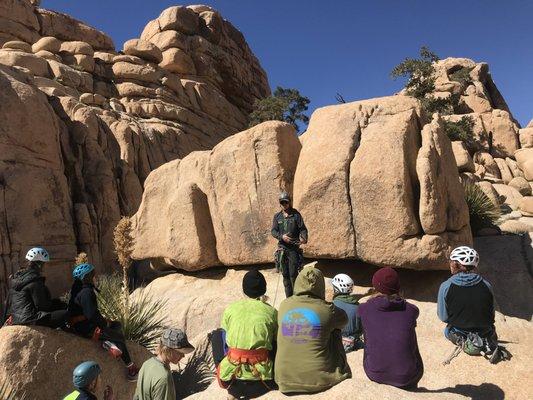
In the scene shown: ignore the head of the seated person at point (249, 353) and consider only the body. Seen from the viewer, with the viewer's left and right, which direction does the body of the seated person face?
facing away from the viewer

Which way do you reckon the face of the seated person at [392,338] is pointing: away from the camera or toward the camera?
away from the camera

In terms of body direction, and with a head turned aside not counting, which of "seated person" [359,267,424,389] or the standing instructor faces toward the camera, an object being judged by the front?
the standing instructor

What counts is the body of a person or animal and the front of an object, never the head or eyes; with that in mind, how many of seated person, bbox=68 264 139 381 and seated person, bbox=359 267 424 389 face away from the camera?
1

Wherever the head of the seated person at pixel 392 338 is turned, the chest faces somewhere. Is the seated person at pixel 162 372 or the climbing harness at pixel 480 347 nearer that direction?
the climbing harness

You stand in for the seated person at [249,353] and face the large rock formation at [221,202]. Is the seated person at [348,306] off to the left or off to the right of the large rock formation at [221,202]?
right

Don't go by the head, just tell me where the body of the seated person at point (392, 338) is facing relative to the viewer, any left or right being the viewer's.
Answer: facing away from the viewer

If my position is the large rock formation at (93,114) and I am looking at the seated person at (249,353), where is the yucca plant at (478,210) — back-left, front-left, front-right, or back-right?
front-left

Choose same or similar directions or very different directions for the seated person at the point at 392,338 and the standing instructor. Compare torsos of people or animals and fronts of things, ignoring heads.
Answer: very different directions

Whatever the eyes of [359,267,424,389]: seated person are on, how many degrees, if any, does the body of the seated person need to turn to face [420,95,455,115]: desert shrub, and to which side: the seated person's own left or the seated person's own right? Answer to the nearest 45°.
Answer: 0° — they already face it

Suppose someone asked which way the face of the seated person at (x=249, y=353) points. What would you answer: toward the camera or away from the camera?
away from the camera

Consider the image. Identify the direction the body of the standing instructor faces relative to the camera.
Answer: toward the camera

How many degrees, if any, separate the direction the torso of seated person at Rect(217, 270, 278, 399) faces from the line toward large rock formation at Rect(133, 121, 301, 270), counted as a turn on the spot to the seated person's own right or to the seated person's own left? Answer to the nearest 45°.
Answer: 0° — they already face it

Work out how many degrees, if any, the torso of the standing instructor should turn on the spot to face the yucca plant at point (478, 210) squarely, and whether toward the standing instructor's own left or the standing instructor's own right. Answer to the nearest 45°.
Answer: approximately 135° to the standing instructor's own left

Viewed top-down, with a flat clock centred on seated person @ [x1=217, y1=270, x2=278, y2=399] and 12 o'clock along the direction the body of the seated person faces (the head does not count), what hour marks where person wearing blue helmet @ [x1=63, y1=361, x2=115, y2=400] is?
The person wearing blue helmet is roughly at 9 o'clock from the seated person.

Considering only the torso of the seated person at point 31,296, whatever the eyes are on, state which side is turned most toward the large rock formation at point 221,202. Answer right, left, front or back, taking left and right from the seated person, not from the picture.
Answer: front
